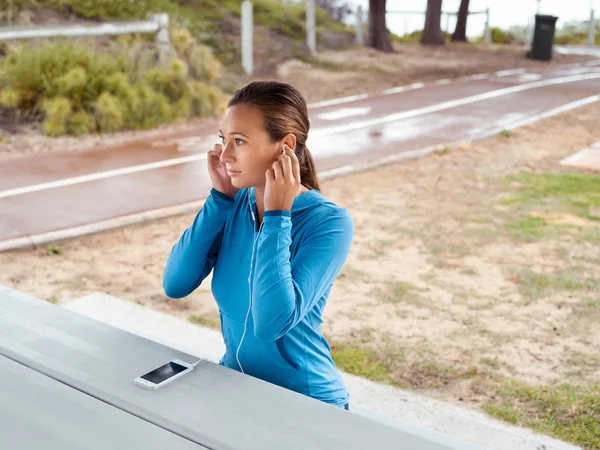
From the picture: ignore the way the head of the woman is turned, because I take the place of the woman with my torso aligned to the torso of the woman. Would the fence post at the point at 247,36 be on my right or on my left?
on my right

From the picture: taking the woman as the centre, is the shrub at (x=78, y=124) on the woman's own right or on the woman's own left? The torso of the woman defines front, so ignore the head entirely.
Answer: on the woman's own right

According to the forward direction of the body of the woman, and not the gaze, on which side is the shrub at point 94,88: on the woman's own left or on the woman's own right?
on the woman's own right

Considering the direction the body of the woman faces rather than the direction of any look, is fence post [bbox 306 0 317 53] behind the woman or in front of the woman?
behind

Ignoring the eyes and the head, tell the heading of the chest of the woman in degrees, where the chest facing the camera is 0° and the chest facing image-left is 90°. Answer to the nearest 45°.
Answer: approximately 45°

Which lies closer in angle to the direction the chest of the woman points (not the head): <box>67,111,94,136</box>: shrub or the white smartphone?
the white smartphone

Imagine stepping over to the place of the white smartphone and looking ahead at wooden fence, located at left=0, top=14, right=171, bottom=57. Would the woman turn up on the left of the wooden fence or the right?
right

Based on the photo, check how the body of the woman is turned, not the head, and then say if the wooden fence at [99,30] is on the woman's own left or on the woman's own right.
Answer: on the woman's own right

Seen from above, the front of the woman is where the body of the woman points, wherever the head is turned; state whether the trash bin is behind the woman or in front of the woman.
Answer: behind

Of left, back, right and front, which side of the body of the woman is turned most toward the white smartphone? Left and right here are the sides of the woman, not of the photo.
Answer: front

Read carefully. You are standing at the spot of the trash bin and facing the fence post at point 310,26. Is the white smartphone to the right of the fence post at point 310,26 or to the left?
left

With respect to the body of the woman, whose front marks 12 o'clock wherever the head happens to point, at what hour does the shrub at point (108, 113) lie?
The shrub is roughly at 4 o'clock from the woman.
